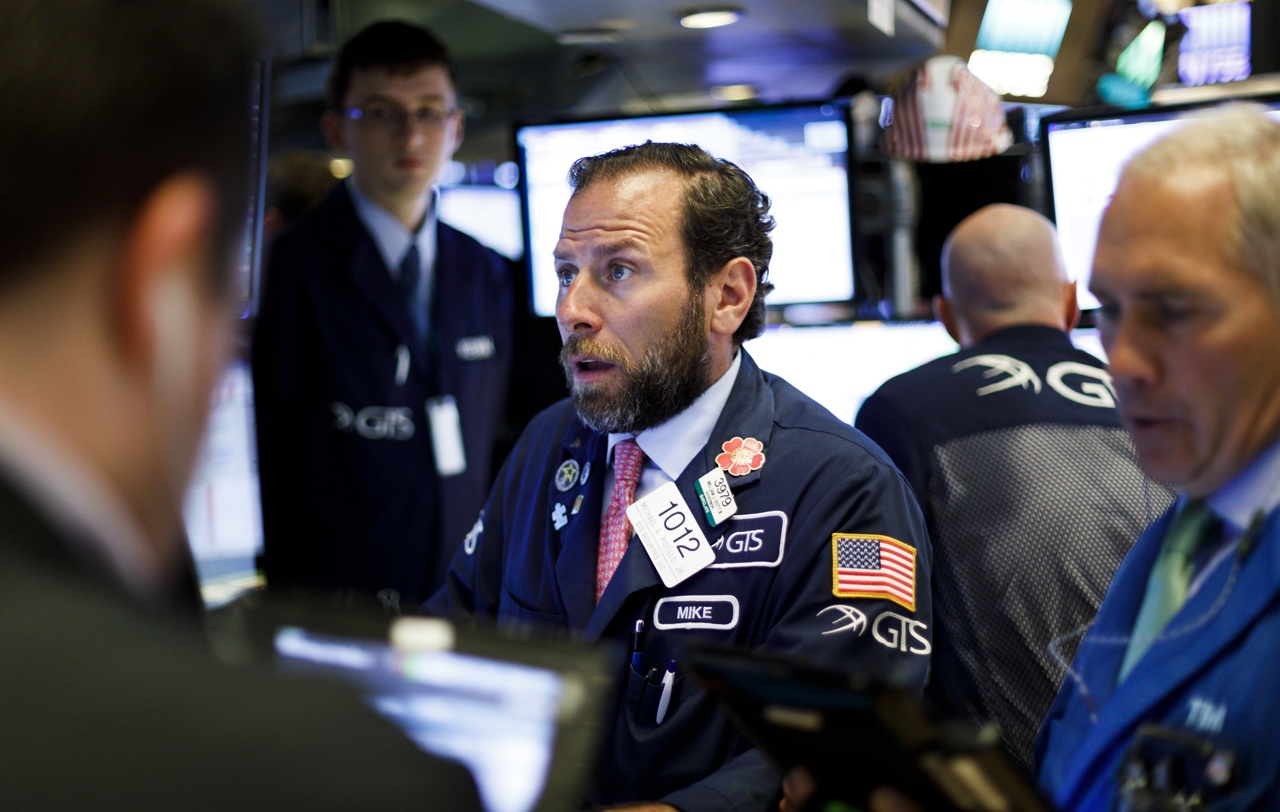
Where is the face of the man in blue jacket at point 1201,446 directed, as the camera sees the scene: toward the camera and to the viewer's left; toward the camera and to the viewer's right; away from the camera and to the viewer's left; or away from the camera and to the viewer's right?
toward the camera and to the viewer's left

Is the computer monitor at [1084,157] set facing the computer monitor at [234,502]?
no

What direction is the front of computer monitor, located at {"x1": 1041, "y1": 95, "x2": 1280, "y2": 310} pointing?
toward the camera

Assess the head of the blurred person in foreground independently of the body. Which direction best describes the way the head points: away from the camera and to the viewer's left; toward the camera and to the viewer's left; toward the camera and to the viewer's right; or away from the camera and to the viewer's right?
away from the camera and to the viewer's right

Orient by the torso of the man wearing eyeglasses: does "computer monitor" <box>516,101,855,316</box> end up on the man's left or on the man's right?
on the man's left

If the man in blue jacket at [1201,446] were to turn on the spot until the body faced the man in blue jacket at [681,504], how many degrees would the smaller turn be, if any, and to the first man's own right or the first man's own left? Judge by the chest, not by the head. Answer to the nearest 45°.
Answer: approximately 90° to the first man's own right

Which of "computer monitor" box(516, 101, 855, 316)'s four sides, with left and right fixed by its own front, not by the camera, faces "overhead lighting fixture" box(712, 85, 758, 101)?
back

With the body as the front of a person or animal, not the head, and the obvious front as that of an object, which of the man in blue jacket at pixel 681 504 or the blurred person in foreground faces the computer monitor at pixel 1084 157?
the blurred person in foreground

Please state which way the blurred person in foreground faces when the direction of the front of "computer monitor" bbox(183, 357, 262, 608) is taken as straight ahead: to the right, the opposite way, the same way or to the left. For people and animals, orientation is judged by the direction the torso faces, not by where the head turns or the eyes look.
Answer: to the left

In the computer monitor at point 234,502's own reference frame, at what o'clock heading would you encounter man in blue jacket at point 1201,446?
The man in blue jacket is roughly at 1 o'clock from the computer monitor.

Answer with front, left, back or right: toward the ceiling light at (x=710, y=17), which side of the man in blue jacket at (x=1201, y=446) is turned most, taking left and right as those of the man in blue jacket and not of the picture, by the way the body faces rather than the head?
right

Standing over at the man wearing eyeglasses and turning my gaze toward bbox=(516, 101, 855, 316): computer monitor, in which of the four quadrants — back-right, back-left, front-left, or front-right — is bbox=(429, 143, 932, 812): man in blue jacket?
front-right

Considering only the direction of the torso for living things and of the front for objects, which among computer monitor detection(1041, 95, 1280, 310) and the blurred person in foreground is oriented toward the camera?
the computer monitor

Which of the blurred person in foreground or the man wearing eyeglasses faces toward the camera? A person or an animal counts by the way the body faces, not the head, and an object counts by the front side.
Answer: the man wearing eyeglasses

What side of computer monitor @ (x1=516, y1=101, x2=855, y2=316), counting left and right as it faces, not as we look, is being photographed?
front

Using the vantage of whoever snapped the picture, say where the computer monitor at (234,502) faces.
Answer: facing the viewer and to the right of the viewer

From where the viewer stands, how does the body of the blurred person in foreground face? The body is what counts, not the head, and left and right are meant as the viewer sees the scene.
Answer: facing away from the viewer and to the right of the viewer

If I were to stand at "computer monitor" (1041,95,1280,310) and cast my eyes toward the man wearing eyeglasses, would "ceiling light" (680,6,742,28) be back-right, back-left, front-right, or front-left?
front-right
